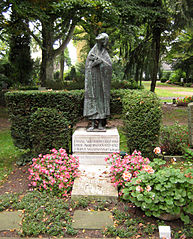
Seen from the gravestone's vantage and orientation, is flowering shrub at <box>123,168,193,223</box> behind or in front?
in front

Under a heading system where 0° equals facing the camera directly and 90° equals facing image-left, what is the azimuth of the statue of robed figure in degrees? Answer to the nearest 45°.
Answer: approximately 0°

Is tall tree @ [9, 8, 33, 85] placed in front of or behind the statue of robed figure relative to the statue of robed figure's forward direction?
behind

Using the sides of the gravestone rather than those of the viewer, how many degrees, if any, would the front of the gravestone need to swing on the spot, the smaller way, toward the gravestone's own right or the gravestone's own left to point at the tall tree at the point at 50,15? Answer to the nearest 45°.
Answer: approximately 180°

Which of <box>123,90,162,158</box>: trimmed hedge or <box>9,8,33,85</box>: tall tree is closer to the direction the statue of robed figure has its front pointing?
the trimmed hedge

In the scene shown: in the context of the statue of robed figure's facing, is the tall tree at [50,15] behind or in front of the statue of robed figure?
behind

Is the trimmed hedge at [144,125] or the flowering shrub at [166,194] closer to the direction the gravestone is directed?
the flowering shrub

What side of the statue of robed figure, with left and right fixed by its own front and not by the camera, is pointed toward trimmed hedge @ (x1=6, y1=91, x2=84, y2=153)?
right

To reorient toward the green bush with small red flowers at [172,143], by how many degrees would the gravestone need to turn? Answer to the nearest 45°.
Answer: approximately 135° to its left

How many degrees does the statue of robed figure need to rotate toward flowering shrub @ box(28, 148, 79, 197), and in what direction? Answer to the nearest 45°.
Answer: approximately 45° to its right
